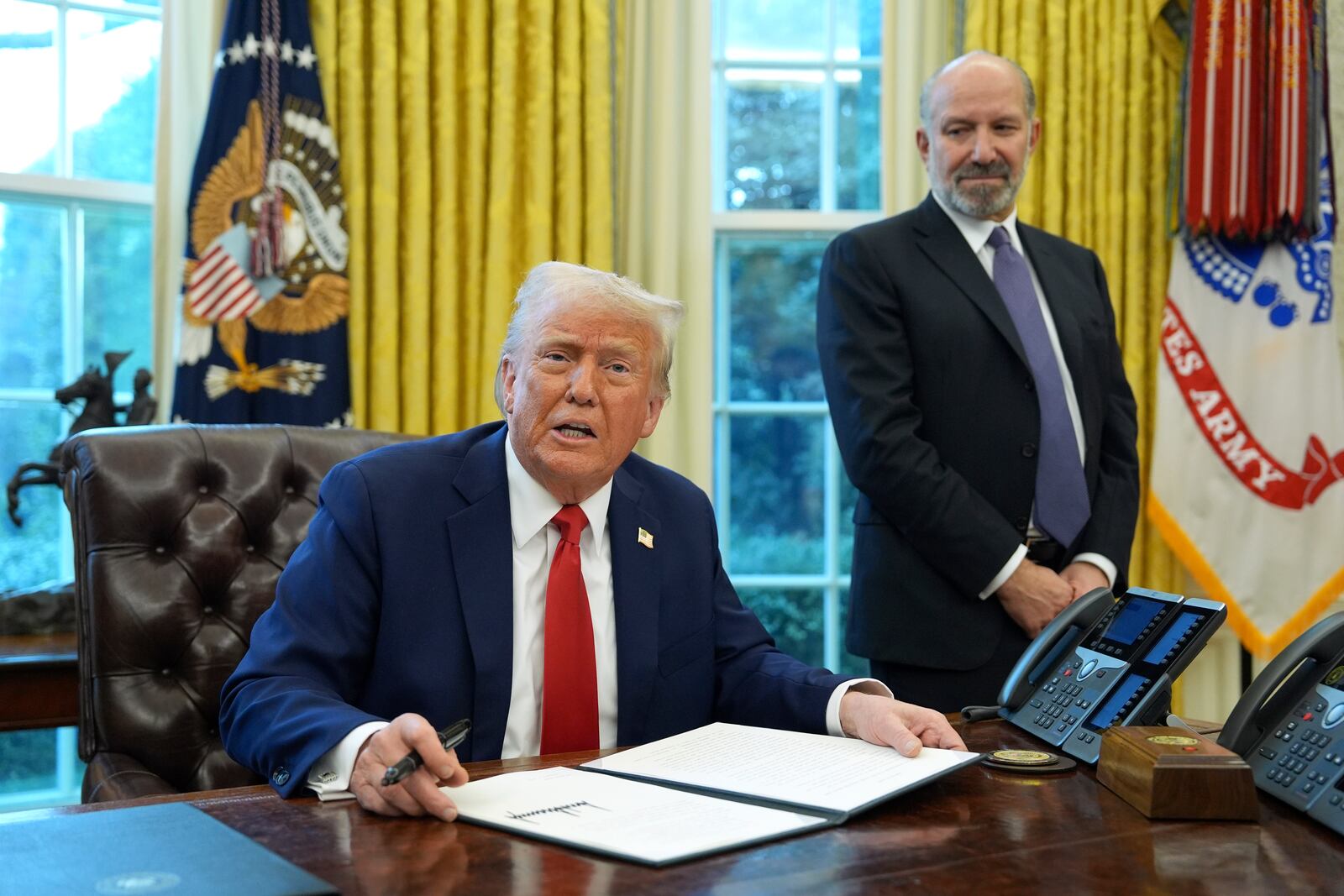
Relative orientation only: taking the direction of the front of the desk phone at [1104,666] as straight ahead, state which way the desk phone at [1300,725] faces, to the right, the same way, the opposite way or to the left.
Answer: the same way

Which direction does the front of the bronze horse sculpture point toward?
to the viewer's left

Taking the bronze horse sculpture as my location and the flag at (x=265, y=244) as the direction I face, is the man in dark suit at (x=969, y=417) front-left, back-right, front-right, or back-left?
front-right

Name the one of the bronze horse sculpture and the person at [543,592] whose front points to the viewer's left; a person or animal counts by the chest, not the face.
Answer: the bronze horse sculpture

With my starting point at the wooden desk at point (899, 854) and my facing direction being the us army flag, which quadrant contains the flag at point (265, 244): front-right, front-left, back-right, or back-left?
front-left

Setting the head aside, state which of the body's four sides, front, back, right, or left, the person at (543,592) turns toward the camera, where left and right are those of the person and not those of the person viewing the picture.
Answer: front

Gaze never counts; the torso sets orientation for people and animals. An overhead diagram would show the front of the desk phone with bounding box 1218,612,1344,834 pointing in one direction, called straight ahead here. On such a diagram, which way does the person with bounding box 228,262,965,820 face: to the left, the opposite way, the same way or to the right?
to the left

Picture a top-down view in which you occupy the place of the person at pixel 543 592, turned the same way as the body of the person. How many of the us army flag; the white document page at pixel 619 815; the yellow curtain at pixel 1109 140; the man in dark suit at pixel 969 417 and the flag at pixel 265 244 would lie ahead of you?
1

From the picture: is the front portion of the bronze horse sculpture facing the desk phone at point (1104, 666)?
no

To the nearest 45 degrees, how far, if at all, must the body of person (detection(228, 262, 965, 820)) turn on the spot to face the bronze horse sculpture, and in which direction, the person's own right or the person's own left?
approximately 135° to the person's own right

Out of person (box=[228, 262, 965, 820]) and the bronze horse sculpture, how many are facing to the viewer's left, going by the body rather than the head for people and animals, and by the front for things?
1

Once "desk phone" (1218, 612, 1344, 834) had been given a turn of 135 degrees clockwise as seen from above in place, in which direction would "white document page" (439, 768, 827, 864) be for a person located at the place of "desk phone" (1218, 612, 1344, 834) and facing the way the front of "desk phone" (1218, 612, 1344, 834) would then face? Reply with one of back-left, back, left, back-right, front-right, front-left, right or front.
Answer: back-left

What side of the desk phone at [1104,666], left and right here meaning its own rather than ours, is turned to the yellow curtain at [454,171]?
right

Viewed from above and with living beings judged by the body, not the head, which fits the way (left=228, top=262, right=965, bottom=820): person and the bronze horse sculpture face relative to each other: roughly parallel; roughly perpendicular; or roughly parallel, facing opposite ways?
roughly perpendicular

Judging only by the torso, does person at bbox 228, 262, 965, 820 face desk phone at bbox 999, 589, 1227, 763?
no

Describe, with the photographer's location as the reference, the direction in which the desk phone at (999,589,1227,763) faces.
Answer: facing the viewer and to the left of the viewer

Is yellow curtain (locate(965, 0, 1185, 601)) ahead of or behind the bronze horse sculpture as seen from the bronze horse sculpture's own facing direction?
behind
